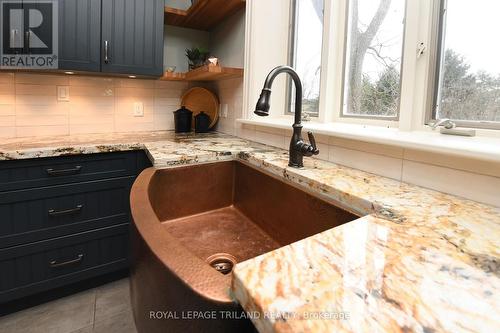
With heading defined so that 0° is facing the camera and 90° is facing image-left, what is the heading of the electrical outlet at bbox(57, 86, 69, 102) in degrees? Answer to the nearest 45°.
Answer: approximately 0°

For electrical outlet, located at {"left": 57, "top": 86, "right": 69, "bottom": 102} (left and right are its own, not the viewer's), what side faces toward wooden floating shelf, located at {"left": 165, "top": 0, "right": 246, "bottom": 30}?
left

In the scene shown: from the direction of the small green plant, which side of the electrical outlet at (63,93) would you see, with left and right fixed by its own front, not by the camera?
left

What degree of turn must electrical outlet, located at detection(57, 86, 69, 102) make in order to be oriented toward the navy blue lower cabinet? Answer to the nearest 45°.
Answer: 0° — it already faces it

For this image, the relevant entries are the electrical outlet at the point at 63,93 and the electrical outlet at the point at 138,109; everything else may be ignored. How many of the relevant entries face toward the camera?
2
